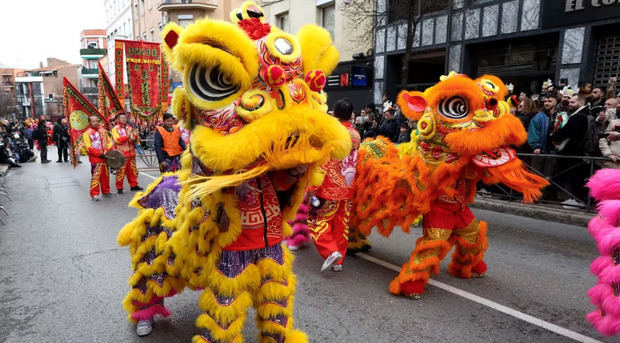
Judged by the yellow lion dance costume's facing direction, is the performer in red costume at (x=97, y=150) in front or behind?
behind

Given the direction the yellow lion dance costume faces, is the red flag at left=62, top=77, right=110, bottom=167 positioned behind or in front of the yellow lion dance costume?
behind

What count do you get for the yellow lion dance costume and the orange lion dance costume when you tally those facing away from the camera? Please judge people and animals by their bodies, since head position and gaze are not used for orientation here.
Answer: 0

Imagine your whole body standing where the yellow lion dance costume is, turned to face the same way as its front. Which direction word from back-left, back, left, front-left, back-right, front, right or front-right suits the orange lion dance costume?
left

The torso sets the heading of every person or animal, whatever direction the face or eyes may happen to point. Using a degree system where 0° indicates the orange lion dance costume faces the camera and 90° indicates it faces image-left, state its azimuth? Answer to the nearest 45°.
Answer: approximately 315°

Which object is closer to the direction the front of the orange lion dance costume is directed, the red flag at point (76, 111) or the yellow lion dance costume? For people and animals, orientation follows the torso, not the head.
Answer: the yellow lion dance costume

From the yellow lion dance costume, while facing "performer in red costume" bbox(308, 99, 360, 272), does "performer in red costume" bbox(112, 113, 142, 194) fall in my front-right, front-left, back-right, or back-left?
front-left

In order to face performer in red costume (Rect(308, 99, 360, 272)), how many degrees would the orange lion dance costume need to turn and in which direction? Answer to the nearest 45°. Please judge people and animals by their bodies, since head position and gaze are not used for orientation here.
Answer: approximately 135° to its right
